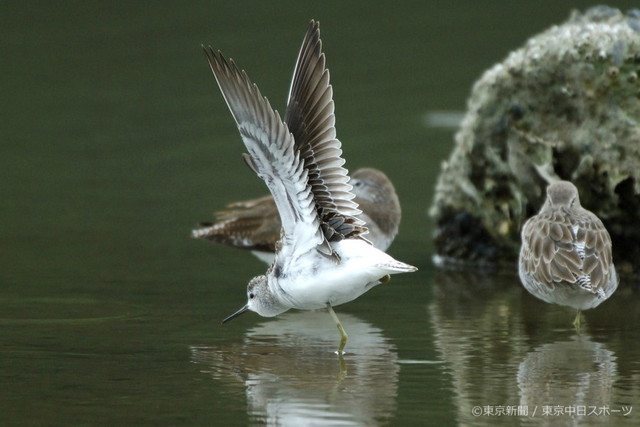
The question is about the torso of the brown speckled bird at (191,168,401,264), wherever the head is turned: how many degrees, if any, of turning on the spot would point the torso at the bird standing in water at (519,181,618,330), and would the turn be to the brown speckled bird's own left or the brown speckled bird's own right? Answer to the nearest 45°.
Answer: approximately 45° to the brown speckled bird's own right

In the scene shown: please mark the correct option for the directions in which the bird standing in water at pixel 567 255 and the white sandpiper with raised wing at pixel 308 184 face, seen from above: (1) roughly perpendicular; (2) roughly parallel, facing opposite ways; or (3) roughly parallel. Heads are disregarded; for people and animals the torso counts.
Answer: roughly perpendicular

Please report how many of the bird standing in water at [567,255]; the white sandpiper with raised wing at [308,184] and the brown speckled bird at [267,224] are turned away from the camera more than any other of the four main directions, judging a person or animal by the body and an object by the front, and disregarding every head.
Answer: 1

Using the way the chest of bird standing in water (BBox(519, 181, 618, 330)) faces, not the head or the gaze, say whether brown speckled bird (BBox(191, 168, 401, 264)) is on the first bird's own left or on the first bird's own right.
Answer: on the first bird's own left

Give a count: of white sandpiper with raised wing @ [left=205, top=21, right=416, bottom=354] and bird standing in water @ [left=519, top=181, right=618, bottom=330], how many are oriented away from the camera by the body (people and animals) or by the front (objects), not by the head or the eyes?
1

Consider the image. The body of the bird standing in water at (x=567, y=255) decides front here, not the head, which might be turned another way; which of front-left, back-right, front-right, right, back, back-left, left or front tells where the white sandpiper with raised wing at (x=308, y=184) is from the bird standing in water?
back-left

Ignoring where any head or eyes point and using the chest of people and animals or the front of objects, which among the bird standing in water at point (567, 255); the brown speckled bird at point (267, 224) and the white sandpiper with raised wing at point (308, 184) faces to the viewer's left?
the white sandpiper with raised wing

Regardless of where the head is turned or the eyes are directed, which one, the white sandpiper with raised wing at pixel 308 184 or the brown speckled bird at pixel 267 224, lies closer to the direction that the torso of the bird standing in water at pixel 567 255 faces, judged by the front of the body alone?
the brown speckled bird

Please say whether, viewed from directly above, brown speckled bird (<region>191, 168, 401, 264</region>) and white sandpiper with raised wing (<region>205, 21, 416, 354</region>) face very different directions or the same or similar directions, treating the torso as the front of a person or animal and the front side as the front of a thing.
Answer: very different directions

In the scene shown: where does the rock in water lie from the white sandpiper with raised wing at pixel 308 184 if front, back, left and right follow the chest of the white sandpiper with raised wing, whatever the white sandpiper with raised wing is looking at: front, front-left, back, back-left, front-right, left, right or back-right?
back-right

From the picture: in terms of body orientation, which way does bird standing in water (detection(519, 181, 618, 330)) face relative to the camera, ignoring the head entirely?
away from the camera

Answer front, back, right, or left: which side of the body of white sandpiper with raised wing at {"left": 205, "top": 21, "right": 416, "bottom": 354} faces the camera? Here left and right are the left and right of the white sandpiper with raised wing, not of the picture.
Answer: left

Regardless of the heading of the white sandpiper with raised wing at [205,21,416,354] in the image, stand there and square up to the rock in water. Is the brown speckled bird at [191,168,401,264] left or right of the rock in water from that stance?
left

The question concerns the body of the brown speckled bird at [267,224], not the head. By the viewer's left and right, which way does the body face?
facing to the right of the viewer

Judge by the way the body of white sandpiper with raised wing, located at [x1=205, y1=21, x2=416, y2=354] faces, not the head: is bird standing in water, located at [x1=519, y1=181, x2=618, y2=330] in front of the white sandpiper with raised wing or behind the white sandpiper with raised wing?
behind
